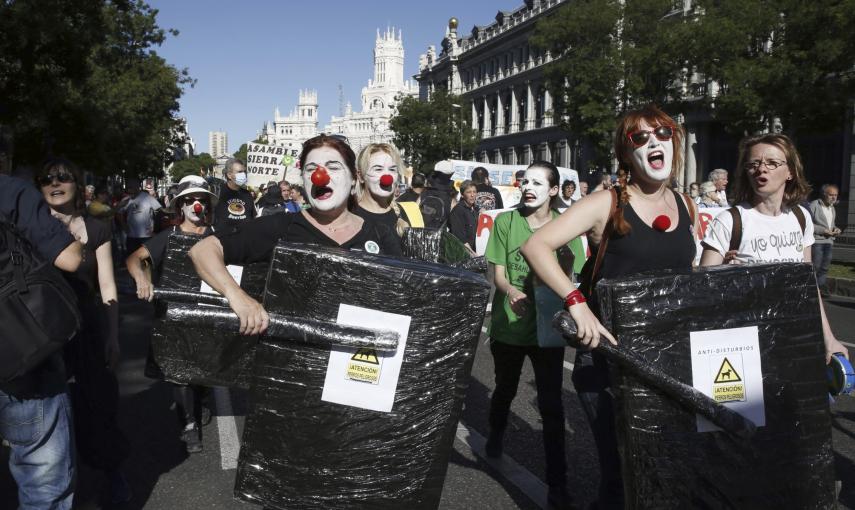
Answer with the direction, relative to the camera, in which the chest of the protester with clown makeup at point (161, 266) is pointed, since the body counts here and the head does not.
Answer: toward the camera

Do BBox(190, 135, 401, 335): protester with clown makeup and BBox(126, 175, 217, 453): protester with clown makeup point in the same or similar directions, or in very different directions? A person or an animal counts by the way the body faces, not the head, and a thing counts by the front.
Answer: same or similar directions

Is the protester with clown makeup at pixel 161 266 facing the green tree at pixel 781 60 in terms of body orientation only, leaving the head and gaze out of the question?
no

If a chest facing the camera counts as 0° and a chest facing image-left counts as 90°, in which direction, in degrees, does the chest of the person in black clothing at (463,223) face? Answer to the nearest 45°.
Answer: approximately 315°

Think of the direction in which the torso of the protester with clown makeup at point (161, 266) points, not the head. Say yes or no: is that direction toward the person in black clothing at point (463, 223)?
no

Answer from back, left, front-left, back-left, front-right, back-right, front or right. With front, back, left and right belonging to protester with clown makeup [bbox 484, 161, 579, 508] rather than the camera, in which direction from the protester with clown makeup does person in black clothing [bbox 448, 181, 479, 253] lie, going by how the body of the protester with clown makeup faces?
back

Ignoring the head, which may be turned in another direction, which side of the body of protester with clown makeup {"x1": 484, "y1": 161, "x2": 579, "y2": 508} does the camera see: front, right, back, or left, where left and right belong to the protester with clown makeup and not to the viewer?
front

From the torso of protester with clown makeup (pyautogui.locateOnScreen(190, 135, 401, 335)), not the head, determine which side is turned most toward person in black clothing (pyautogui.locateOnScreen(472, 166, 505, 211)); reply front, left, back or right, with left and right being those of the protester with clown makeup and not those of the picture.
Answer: back

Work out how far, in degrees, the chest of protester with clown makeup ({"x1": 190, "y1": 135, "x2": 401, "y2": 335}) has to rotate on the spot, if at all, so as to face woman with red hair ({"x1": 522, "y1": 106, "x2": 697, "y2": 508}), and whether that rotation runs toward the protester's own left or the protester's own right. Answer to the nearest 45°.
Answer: approximately 90° to the protester's own left

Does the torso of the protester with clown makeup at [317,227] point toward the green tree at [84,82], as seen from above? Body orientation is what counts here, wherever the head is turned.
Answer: no

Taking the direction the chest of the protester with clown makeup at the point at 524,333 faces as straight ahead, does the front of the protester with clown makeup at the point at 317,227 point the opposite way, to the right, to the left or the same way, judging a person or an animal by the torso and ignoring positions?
the same way

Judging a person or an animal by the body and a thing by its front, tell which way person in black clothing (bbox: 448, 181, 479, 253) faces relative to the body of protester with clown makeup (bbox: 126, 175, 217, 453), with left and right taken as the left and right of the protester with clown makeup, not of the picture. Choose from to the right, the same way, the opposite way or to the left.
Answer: the same way

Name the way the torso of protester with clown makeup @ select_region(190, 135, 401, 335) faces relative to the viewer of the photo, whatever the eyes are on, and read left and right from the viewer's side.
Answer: facing the viewer

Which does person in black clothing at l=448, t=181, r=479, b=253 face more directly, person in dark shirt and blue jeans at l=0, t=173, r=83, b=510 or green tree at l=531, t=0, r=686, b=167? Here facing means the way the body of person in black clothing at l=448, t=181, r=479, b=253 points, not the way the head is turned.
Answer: the person in dark shirt and blue jeans

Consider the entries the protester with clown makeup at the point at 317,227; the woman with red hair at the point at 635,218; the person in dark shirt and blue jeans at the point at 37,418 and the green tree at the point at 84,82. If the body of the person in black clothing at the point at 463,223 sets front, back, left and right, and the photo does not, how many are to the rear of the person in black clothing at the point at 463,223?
1

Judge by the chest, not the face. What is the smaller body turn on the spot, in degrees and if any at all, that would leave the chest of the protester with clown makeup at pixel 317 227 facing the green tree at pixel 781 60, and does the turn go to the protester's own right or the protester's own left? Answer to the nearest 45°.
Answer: approximately 135° to the protester's own left

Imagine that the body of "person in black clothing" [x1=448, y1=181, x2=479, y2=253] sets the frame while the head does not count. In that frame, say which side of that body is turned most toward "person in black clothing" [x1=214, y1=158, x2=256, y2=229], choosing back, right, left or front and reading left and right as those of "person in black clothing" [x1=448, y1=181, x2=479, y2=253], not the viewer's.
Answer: right
